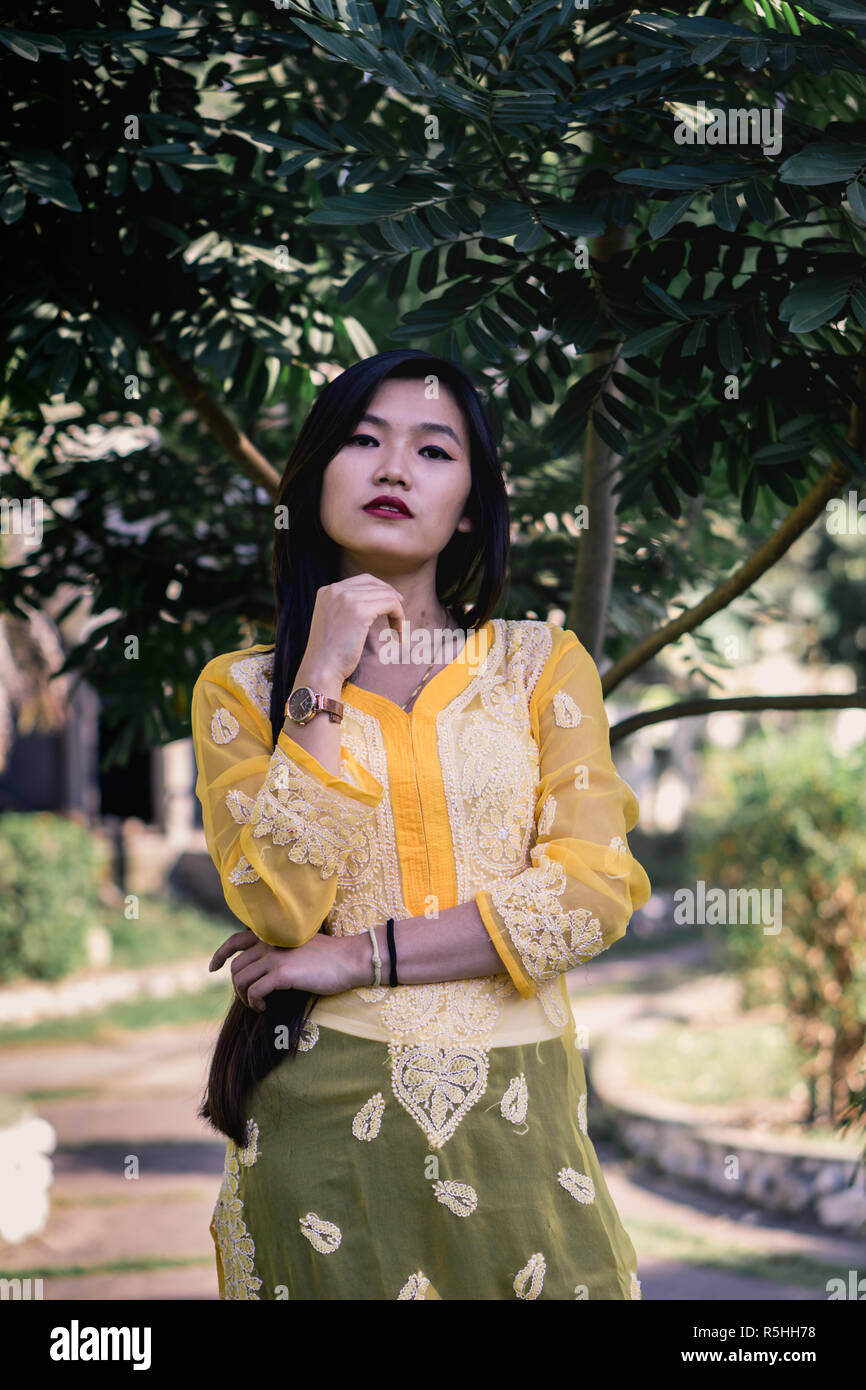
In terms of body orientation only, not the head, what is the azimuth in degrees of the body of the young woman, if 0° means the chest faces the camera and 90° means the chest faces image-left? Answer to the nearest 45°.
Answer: approximately 0°

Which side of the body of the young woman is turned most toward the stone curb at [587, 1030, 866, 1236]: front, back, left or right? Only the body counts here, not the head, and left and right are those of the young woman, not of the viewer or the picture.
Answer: back

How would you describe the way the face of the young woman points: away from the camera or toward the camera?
toward the camera

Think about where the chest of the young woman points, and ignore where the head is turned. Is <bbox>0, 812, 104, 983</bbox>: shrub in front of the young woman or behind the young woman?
behind

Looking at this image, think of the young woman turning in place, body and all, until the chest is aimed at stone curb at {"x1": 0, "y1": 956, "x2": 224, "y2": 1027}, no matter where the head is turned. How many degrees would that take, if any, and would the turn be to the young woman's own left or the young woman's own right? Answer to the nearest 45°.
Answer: approximately 180°

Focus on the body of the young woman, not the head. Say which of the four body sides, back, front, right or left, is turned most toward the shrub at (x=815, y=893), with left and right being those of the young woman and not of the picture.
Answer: back
